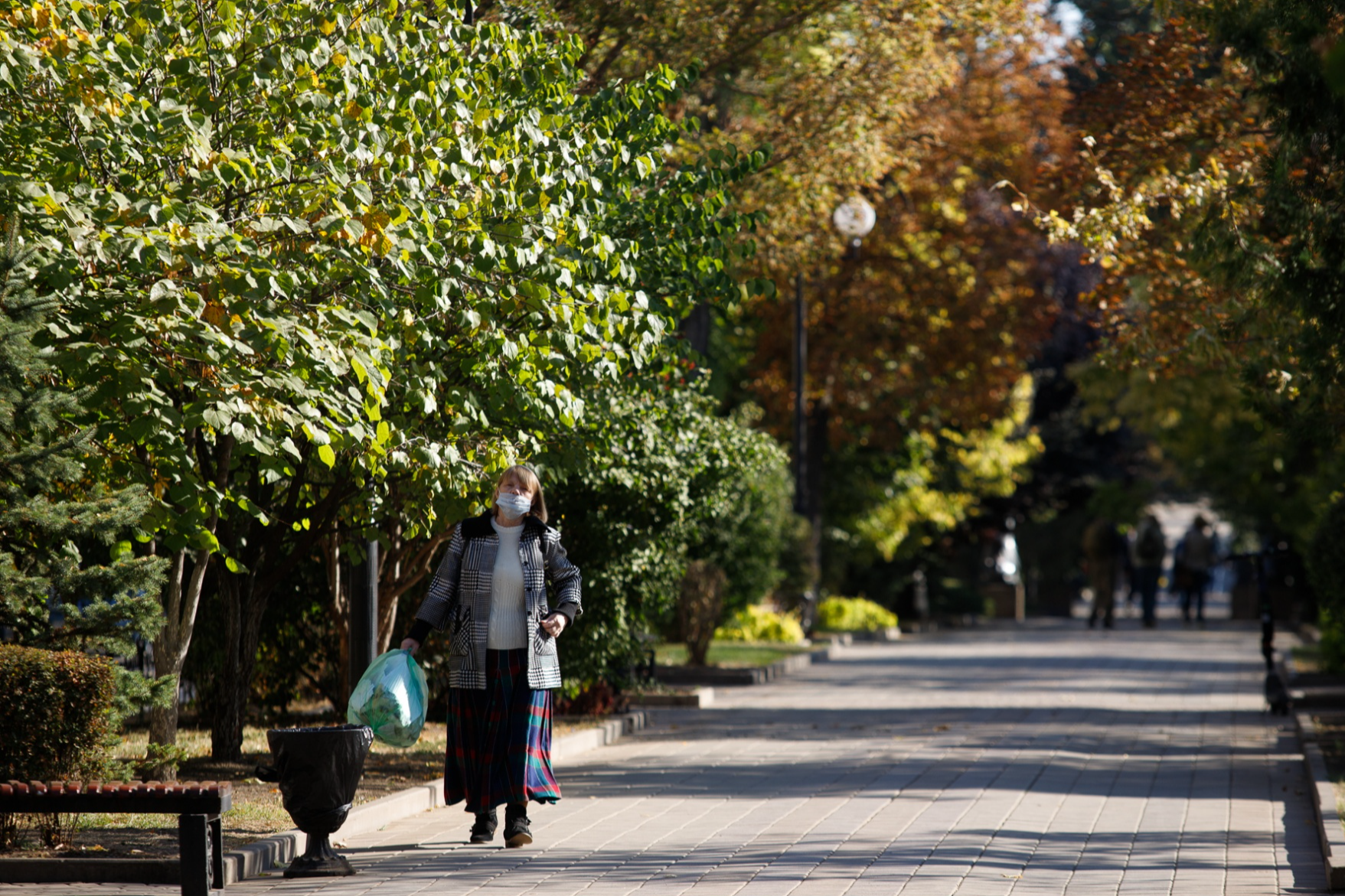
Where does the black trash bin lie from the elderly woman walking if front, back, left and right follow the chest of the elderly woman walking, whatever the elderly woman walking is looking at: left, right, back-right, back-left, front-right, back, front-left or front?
front-right

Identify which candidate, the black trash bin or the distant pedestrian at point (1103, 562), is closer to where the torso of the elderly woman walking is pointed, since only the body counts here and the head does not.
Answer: the black trash bin

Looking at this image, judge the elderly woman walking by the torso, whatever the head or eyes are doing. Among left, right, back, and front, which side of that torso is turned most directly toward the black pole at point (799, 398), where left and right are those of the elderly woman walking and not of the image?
back

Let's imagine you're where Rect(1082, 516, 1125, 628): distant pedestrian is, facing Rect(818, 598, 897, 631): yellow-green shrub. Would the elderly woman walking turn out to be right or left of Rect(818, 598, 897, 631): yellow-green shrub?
left

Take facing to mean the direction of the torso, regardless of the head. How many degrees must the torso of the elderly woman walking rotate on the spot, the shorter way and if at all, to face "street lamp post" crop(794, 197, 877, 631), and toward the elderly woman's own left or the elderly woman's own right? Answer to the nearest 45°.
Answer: approximately 180°

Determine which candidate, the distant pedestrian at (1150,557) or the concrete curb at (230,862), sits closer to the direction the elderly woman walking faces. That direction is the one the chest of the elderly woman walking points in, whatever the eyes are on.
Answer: the concrete curb

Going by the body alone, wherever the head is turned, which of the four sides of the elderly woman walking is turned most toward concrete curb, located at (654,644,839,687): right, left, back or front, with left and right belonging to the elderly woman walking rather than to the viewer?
back

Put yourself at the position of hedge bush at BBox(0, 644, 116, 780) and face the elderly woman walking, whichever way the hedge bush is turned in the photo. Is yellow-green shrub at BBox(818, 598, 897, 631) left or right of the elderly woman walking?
left

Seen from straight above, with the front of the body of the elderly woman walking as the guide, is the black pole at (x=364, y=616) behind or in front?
behind

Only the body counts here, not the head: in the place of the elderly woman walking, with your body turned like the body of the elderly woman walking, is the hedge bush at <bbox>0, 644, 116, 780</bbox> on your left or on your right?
on your right

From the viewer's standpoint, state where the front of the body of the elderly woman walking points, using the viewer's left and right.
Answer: facing the viewer

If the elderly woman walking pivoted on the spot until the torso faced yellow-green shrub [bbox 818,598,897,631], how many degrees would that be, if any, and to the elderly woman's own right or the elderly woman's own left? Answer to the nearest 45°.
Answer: approximately 180°
